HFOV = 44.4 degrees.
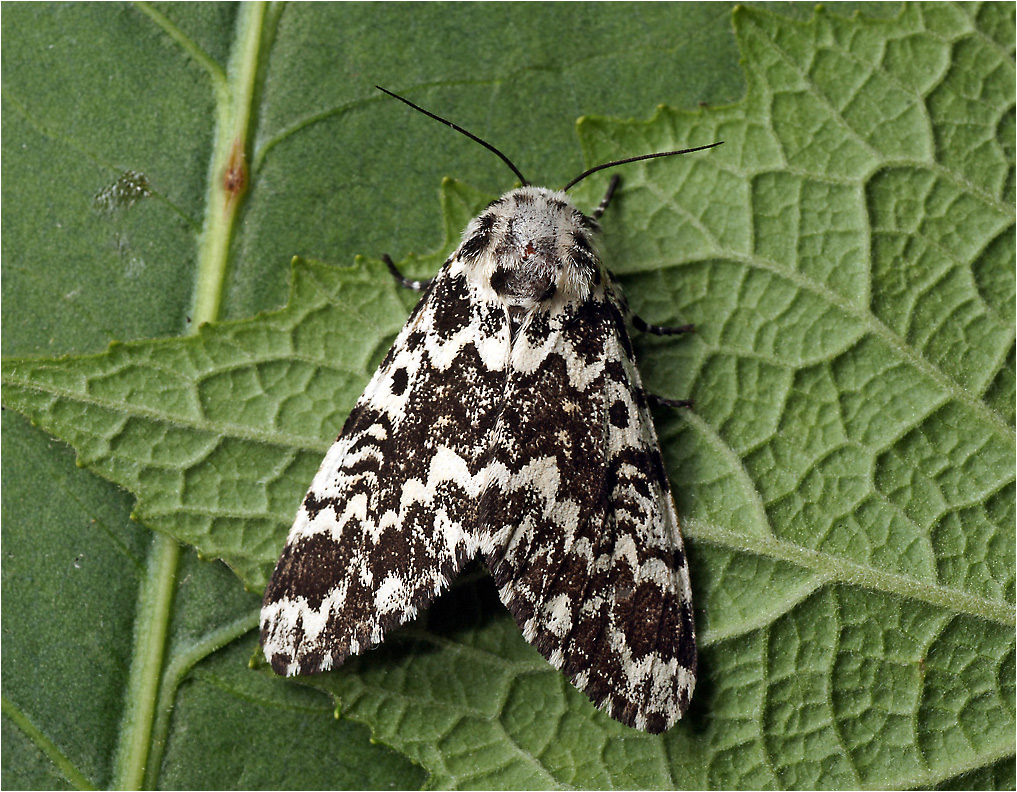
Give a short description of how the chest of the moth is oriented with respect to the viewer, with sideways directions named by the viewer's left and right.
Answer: facing away from the viewer
